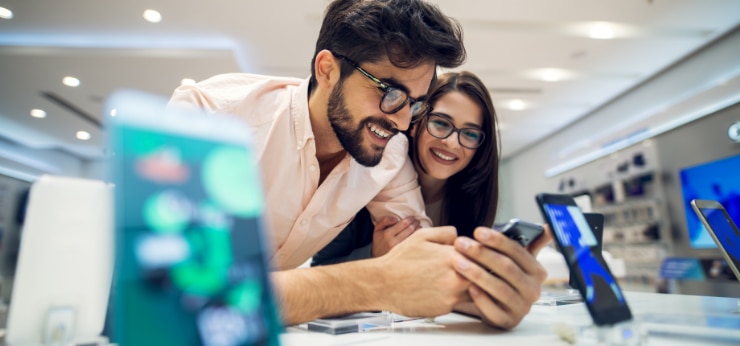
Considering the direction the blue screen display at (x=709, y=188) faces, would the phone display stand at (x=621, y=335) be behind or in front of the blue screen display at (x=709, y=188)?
in front

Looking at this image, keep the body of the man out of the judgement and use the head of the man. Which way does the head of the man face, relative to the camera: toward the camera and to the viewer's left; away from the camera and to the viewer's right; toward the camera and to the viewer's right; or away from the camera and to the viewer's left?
toward the camera and to the viewer's right

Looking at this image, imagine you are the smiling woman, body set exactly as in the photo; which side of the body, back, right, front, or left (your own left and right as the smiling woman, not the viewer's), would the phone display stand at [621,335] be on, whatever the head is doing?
front

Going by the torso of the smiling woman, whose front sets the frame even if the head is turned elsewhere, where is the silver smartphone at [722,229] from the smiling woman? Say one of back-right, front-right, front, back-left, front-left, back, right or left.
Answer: front-left

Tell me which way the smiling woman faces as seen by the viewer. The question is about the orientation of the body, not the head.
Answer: toward the camera

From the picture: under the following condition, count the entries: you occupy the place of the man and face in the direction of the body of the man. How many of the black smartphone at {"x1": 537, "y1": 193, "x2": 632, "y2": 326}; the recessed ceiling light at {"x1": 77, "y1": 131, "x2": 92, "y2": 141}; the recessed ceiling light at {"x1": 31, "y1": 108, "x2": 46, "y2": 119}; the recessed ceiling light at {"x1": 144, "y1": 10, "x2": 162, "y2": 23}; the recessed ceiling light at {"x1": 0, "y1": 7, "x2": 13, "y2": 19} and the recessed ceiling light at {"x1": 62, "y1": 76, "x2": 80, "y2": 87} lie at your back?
5

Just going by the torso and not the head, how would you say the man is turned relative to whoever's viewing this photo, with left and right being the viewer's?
facing the viewer and to the right of the viewer

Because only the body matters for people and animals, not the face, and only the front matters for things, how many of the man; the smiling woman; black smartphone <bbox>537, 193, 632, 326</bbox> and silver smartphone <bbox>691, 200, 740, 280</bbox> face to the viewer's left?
0
